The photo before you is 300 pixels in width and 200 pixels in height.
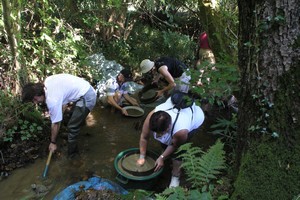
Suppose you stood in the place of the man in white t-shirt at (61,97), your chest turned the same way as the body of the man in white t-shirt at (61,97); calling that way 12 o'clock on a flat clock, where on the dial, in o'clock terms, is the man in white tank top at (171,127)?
the man in white tank top at (171,127) is roughly at 7 o'clock from the man in white t-shirt at (61,97).

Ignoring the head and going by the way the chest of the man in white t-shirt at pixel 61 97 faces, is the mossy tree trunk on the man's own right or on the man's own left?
on the man's own left

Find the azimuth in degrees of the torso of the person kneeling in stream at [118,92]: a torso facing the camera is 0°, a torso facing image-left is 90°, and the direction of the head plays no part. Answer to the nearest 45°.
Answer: approximately 315°

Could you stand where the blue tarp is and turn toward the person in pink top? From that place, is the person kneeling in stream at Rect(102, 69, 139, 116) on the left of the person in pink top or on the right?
left

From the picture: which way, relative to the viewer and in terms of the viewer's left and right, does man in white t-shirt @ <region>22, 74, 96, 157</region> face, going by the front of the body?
facing to the left of the viewer

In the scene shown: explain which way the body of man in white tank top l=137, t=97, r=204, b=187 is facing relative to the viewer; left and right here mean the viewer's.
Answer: facing the viewer and to the left of the viewer

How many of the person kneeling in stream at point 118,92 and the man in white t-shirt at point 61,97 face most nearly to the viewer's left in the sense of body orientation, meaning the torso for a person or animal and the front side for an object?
1
